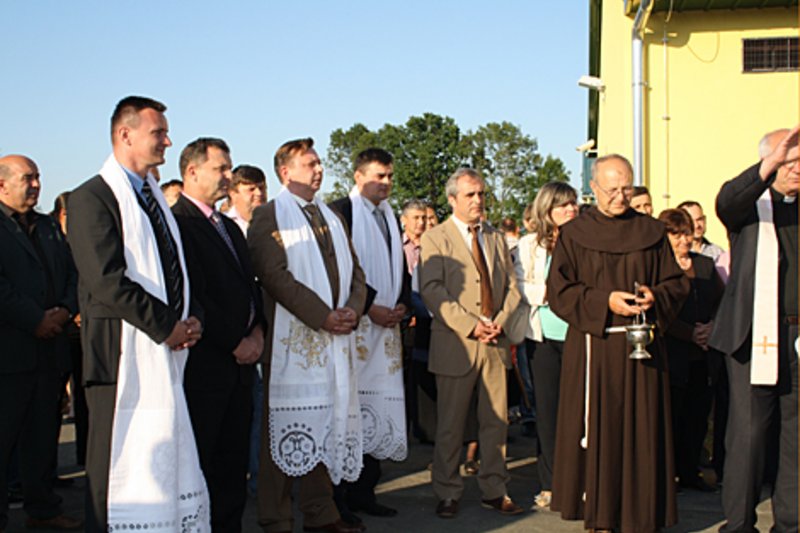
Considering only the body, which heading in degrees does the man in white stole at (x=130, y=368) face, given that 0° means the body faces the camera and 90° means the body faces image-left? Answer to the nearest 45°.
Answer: approximately 315°

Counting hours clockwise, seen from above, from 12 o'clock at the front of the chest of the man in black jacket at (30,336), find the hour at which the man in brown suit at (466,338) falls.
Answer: The man in brown suit is roughly at 11 o'clock from the man in black jacket.

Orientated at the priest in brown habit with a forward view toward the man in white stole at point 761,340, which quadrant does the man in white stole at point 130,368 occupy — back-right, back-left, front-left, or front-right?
back-right

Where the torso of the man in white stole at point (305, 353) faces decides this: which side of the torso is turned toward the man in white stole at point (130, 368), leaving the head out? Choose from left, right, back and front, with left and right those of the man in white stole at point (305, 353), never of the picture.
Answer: right

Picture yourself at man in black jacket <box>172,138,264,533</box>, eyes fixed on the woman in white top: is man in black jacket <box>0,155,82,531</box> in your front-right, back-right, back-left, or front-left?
back-left

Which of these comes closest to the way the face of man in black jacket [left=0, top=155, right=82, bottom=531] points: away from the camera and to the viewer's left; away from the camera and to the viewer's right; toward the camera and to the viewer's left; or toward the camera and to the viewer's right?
toward the camera and to the viewer's right

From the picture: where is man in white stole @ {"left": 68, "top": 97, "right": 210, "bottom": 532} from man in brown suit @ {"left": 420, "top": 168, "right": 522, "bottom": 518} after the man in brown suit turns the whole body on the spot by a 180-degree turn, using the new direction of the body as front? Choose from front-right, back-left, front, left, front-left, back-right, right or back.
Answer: left

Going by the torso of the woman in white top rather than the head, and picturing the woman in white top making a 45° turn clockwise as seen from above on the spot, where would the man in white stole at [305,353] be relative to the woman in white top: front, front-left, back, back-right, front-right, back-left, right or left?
front-right

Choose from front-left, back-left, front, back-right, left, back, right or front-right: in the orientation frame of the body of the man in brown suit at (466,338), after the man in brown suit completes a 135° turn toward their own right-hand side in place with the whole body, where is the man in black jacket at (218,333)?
front-left

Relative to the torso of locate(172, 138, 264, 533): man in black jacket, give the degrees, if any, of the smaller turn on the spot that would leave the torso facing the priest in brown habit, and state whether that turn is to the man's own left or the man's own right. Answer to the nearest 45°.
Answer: approximately 45° to the man's own left

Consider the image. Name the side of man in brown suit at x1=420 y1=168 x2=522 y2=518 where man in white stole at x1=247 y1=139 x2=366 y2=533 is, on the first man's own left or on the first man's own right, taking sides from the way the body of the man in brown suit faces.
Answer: on the first man's own right

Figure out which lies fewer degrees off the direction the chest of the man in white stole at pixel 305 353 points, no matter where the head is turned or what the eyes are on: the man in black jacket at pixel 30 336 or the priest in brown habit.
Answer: the priest in brown habit
